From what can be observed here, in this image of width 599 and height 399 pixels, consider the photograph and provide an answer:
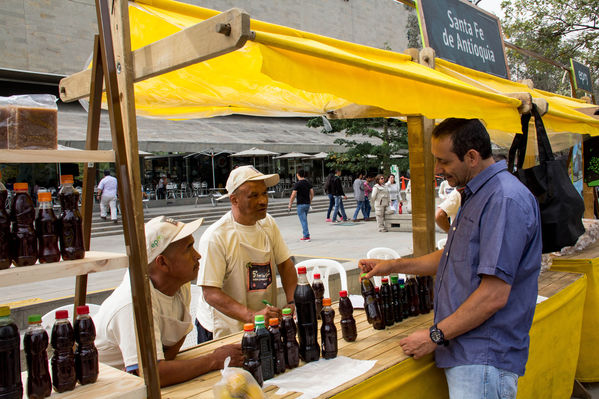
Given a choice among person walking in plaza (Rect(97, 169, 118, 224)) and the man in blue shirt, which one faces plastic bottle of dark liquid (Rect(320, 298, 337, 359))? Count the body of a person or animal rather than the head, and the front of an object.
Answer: the man in blue shirt

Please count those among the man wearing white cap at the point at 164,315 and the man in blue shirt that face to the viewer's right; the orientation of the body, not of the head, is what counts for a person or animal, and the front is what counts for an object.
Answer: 1

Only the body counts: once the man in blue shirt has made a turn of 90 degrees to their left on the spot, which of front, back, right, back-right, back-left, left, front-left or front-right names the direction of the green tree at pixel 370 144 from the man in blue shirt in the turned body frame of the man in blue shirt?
back

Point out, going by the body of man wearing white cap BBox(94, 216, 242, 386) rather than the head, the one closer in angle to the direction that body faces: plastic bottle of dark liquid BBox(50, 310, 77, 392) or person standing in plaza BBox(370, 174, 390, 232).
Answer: the person standing in plaza

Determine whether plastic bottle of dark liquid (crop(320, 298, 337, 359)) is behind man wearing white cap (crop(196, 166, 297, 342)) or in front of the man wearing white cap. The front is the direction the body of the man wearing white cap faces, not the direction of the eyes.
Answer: in front

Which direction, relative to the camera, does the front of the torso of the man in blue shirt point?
to the viewer's left

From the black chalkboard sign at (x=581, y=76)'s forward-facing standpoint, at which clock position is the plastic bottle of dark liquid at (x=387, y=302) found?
The plastic bottle of dark liquid is roughly at 2 o'clock from the black chalkboard sign.

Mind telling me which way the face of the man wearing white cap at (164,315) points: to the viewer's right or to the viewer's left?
to the viewer's right

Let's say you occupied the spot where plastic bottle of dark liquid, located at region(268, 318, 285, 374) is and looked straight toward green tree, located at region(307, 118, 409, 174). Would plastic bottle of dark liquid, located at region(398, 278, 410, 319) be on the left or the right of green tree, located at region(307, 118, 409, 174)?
right

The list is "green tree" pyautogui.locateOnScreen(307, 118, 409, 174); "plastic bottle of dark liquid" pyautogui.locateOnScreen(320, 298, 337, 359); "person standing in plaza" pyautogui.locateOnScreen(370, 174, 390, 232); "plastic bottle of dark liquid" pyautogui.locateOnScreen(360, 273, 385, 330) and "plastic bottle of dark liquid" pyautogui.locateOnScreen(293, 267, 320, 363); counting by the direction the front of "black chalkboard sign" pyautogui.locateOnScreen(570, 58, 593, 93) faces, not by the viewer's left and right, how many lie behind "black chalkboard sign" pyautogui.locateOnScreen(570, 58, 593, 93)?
2

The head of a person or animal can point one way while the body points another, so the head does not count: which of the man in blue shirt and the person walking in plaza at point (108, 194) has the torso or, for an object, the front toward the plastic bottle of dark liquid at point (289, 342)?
the man in blue shirt

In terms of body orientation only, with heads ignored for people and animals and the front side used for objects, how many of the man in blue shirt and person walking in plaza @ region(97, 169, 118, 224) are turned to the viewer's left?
1

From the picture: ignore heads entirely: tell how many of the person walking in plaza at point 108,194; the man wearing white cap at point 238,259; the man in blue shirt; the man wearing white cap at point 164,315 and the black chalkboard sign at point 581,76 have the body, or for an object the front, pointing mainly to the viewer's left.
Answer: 1

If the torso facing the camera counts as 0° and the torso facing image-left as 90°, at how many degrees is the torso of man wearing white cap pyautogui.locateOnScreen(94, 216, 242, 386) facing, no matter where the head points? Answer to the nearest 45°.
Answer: approximately 270°

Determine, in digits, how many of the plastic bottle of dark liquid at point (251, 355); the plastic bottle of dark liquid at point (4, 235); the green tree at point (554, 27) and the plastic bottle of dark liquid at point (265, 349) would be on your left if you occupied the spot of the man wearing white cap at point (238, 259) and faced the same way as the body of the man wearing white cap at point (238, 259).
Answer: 1

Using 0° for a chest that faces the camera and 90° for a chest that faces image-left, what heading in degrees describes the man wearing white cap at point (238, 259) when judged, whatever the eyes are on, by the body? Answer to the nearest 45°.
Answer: approximately 315°

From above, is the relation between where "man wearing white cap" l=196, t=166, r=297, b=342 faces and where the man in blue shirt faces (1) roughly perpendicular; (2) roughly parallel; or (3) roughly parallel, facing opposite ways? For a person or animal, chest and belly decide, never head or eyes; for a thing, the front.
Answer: roughly parallel, facing opposite ways
